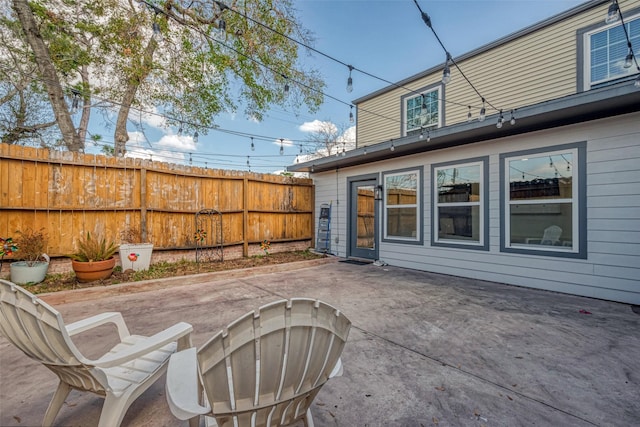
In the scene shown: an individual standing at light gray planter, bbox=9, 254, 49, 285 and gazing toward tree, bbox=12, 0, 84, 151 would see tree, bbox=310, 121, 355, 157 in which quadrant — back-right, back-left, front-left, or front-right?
front-right

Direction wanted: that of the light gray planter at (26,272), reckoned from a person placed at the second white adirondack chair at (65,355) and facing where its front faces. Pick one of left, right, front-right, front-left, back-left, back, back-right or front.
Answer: front-left

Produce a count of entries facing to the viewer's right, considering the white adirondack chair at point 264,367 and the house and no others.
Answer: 0

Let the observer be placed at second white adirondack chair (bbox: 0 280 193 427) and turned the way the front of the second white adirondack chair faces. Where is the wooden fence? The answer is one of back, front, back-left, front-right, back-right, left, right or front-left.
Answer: front-left

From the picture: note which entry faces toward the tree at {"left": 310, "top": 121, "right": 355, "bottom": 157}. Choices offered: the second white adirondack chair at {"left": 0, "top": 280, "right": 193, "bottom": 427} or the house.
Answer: the second white adirondack chair

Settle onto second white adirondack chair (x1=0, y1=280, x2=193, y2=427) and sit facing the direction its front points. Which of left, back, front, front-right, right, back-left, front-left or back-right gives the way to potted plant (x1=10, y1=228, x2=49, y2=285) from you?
front-left

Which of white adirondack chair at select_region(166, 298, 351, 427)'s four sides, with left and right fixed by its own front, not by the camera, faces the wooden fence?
front

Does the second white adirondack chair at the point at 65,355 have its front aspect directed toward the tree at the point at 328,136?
yes

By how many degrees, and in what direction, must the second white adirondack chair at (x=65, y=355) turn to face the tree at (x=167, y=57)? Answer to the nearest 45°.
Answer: approximately 45° to its left

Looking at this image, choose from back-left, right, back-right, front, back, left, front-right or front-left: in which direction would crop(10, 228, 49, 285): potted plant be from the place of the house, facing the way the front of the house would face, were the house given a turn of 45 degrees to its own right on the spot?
front-left

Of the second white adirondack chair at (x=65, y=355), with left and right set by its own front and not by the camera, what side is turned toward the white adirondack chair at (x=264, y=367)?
right

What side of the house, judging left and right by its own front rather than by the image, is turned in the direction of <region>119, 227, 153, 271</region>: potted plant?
front

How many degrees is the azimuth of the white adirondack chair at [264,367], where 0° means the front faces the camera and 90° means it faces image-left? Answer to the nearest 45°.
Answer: approximately 135°

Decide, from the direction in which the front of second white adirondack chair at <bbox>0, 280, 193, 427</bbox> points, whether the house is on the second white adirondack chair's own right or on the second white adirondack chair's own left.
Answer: on the second white adirondack chair's own right

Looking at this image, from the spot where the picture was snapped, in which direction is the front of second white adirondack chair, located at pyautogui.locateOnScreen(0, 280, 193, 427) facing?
facing away from the viewer and to the right of the viewer

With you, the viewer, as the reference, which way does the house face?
facing the viewer and to the left of the viewer
